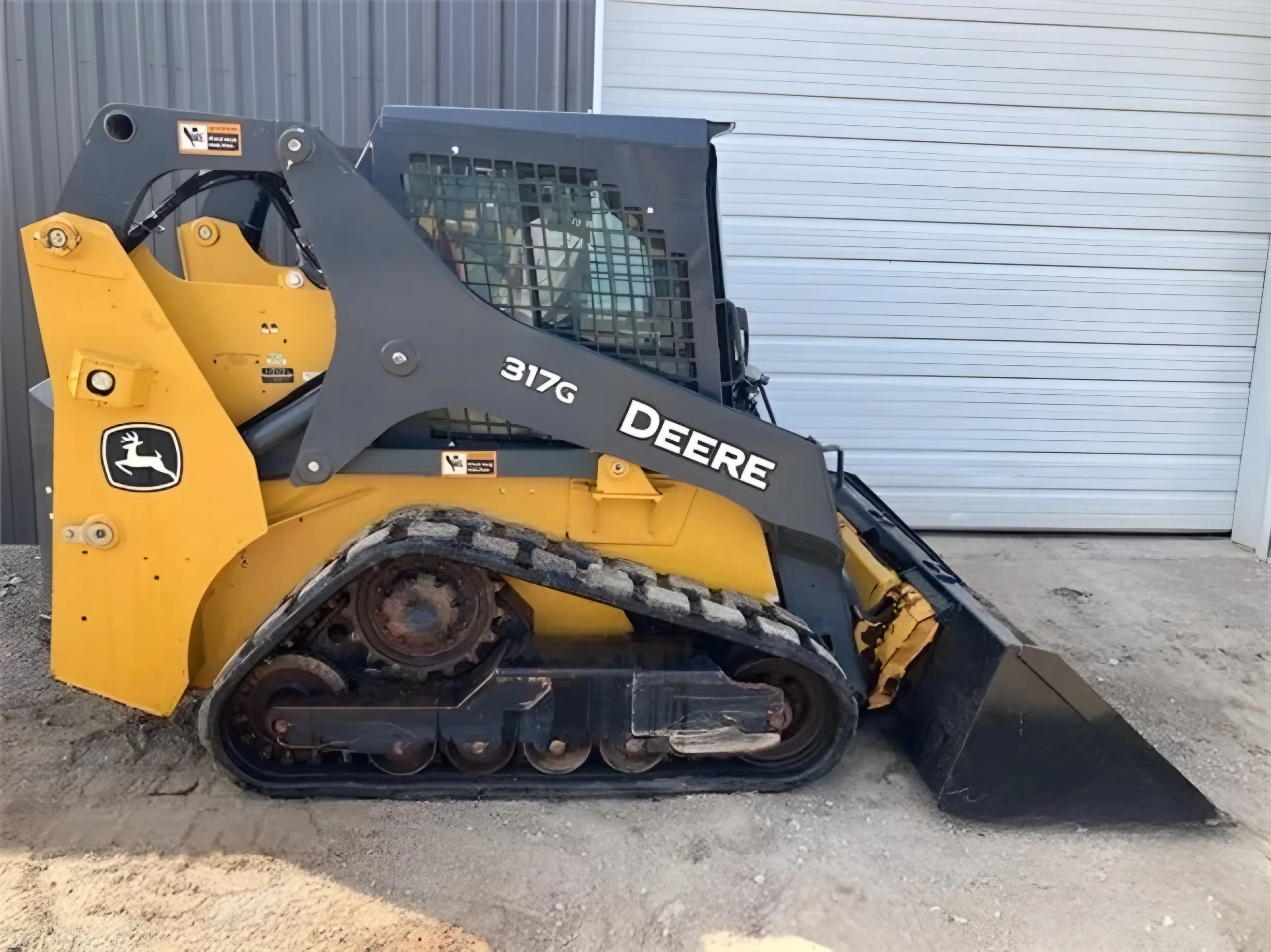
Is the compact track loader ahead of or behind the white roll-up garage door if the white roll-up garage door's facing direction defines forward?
ahead

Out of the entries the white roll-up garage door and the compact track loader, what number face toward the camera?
1

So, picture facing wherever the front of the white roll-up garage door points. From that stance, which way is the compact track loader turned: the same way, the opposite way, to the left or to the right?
to the left

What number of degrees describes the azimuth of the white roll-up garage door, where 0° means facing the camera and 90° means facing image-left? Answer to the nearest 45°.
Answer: approximately 0°

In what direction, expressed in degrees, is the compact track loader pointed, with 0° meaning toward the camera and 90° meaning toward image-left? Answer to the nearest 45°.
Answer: approximately 270°

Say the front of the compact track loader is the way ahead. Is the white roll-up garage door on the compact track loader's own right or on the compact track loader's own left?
on the compact track loader's own left
